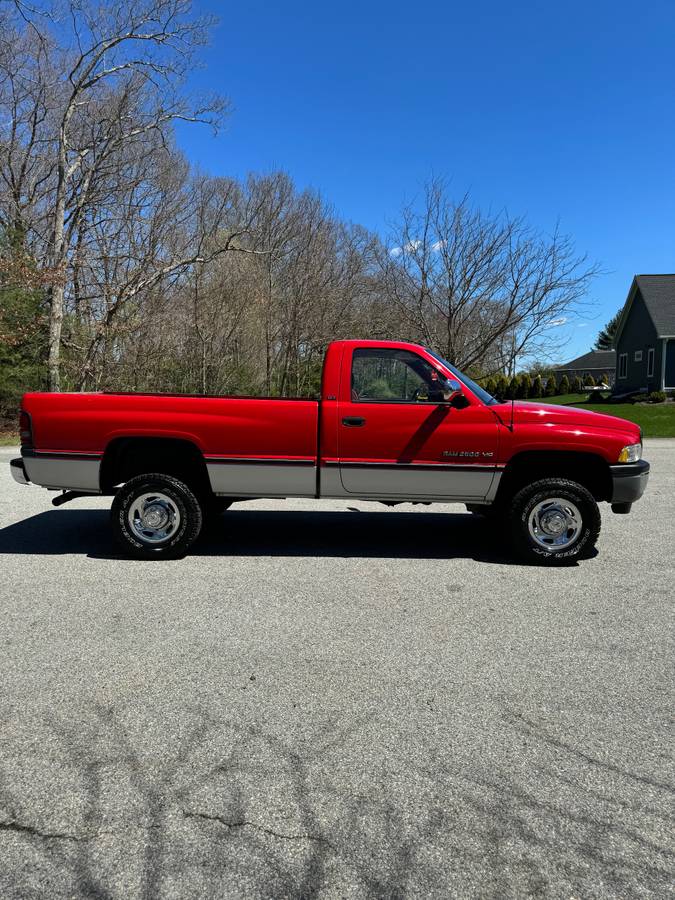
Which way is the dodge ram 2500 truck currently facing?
to the viewer's right

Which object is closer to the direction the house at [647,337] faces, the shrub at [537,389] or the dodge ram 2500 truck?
the dodge ram 2500 truck

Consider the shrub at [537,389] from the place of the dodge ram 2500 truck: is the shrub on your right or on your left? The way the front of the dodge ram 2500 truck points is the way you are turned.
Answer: on your left

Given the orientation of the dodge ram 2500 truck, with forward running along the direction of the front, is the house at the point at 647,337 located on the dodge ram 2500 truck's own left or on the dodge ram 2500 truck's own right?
on the dodge ram 2500 truck's own left
